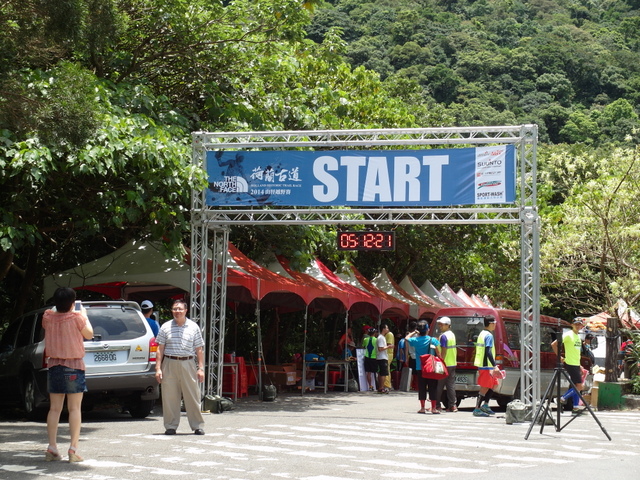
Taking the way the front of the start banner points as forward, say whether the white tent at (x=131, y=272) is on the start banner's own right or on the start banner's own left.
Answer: on the start banner's own right

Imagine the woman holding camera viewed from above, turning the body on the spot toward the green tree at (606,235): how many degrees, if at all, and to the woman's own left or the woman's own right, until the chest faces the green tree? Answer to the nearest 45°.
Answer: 0° — they already face it

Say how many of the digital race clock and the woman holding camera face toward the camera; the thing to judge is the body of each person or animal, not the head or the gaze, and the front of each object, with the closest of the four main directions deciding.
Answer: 1

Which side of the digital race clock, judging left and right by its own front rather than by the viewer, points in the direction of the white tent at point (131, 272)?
right

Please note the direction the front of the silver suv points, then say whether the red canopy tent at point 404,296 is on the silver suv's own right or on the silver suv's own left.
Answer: on the silver suv's own right

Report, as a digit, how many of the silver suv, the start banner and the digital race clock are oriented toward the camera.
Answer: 2

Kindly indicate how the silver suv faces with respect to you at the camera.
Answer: facing away from the viewer and to the left of the viewer

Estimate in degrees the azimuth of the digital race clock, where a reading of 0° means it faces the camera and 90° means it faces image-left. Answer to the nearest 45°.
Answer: approximately 0°

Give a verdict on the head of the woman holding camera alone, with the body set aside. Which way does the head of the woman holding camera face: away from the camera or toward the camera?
away from the camera

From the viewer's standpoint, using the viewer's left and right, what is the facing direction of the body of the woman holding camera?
facing away from the viewer and to the right of the viewer
